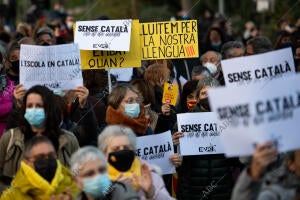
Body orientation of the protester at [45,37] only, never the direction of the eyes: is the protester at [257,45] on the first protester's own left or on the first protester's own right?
on the first protester's own left

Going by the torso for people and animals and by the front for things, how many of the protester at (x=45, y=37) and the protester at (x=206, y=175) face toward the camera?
2

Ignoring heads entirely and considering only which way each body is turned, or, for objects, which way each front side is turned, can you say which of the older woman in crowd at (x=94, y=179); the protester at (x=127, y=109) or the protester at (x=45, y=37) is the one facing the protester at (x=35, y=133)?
the protester at (x=45, y=37)

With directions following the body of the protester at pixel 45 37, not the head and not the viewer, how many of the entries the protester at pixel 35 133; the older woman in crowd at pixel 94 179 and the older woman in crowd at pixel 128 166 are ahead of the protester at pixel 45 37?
3

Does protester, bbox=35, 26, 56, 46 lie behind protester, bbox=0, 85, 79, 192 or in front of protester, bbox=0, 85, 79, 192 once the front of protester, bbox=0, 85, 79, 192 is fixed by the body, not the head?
behind

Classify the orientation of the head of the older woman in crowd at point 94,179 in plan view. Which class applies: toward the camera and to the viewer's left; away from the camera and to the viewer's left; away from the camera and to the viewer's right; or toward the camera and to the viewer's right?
toward the camera and to the viewer's right

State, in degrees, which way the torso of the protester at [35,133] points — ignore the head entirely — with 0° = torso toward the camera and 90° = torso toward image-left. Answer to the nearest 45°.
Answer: approximately 0°

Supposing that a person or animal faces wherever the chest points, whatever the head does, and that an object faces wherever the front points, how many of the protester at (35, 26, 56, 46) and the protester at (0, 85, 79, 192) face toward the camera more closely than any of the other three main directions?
2

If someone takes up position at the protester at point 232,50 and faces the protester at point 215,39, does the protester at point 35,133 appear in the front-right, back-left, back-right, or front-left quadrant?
back-left

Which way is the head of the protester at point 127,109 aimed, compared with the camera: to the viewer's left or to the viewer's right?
to the viewer's right

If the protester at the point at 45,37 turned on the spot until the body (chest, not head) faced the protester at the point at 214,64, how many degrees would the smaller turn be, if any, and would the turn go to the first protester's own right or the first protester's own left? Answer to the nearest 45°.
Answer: approximately 45° to the first protester's own left
